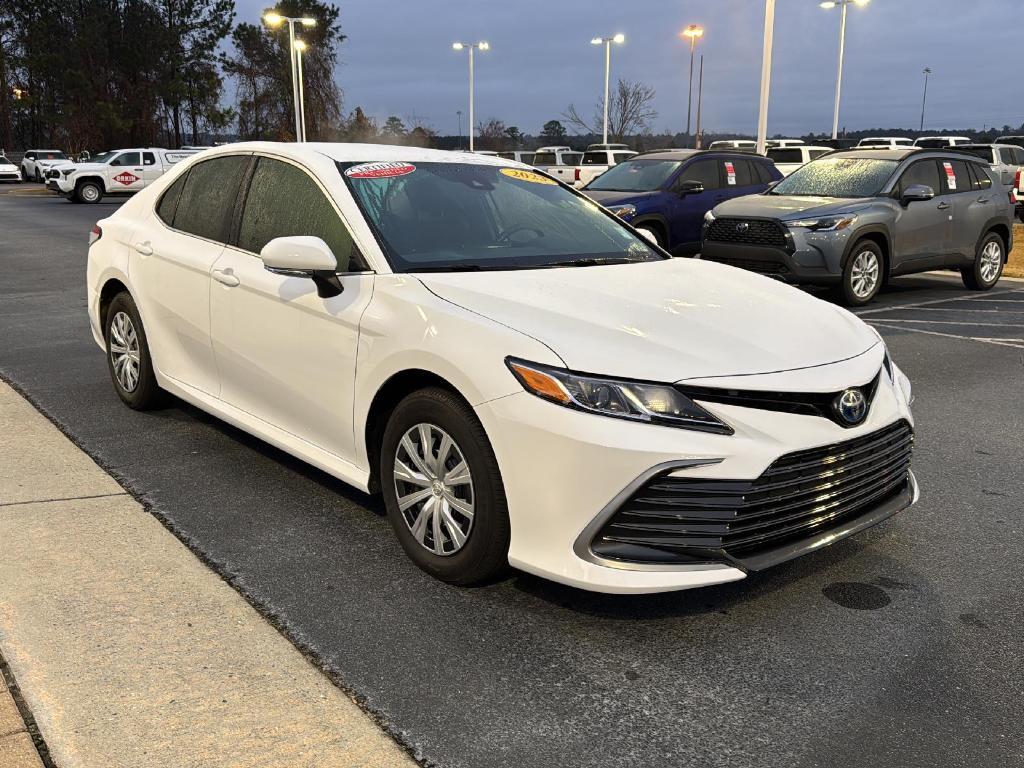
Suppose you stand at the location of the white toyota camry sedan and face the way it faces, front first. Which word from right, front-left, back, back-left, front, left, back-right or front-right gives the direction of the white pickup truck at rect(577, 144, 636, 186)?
back-left

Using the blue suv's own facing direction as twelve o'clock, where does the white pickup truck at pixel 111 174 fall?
The white pickup truck is roughly at 3 o'clock from the blue suv.

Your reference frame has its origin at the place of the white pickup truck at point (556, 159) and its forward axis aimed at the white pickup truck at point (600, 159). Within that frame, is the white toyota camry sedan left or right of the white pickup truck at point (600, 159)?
right

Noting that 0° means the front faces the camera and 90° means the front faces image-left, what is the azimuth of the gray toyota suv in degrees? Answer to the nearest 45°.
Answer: approximately 45°

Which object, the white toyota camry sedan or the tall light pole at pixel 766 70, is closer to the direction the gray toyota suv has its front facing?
the white toyota camry sedan

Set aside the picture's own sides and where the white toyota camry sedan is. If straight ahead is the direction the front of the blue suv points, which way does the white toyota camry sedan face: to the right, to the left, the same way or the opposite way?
to the left

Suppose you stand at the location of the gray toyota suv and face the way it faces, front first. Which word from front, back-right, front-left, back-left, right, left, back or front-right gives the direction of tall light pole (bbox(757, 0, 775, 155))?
back-right

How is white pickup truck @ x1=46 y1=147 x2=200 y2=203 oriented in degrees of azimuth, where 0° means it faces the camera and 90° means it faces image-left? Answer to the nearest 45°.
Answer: approximately 45°

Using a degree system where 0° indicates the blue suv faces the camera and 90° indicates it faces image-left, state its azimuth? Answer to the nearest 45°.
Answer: approximately 45°
